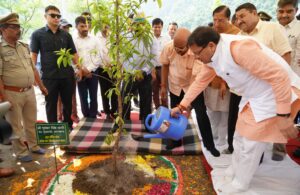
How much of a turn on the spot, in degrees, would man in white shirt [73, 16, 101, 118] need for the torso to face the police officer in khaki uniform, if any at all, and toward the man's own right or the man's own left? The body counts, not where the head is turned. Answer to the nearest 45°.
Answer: approximately 45° to the man's own right

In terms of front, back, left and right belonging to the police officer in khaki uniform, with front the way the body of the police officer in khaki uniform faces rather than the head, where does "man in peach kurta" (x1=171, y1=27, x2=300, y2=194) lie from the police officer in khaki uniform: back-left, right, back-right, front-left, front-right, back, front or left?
front

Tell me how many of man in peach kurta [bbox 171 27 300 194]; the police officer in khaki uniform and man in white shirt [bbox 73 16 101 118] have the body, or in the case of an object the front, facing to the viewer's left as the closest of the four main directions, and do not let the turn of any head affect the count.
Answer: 1

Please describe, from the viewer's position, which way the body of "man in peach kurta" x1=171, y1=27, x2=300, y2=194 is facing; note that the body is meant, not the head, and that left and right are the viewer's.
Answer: facing to the left of the viewer

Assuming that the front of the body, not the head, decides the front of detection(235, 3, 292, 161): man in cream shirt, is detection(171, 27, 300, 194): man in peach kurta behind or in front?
in front

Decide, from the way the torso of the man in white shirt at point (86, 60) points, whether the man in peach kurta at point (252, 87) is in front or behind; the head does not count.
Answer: in front

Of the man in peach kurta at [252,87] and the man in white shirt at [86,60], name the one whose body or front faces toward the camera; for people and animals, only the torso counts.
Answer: the man in white shirt

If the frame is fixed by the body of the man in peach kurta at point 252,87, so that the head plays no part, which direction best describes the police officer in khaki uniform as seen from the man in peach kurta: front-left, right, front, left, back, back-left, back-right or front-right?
front

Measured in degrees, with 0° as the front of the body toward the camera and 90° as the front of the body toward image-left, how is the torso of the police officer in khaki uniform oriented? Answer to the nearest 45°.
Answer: approximately 315°

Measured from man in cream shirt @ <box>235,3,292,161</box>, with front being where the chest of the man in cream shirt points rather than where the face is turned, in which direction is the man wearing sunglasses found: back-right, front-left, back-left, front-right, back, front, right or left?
front-right

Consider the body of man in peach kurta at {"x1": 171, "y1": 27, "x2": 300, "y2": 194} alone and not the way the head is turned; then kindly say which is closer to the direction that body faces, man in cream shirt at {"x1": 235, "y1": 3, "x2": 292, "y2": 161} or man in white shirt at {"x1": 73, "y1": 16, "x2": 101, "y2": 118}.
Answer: the man in white shirt

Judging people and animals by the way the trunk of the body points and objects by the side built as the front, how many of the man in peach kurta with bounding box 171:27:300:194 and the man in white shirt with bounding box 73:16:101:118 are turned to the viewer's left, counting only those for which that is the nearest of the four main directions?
1

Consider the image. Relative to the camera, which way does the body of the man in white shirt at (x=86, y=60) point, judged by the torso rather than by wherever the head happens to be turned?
toward the camera

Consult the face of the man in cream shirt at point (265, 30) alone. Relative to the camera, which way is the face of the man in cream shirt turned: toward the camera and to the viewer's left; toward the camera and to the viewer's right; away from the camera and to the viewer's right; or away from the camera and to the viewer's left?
toward the camera and to the viewer's left
